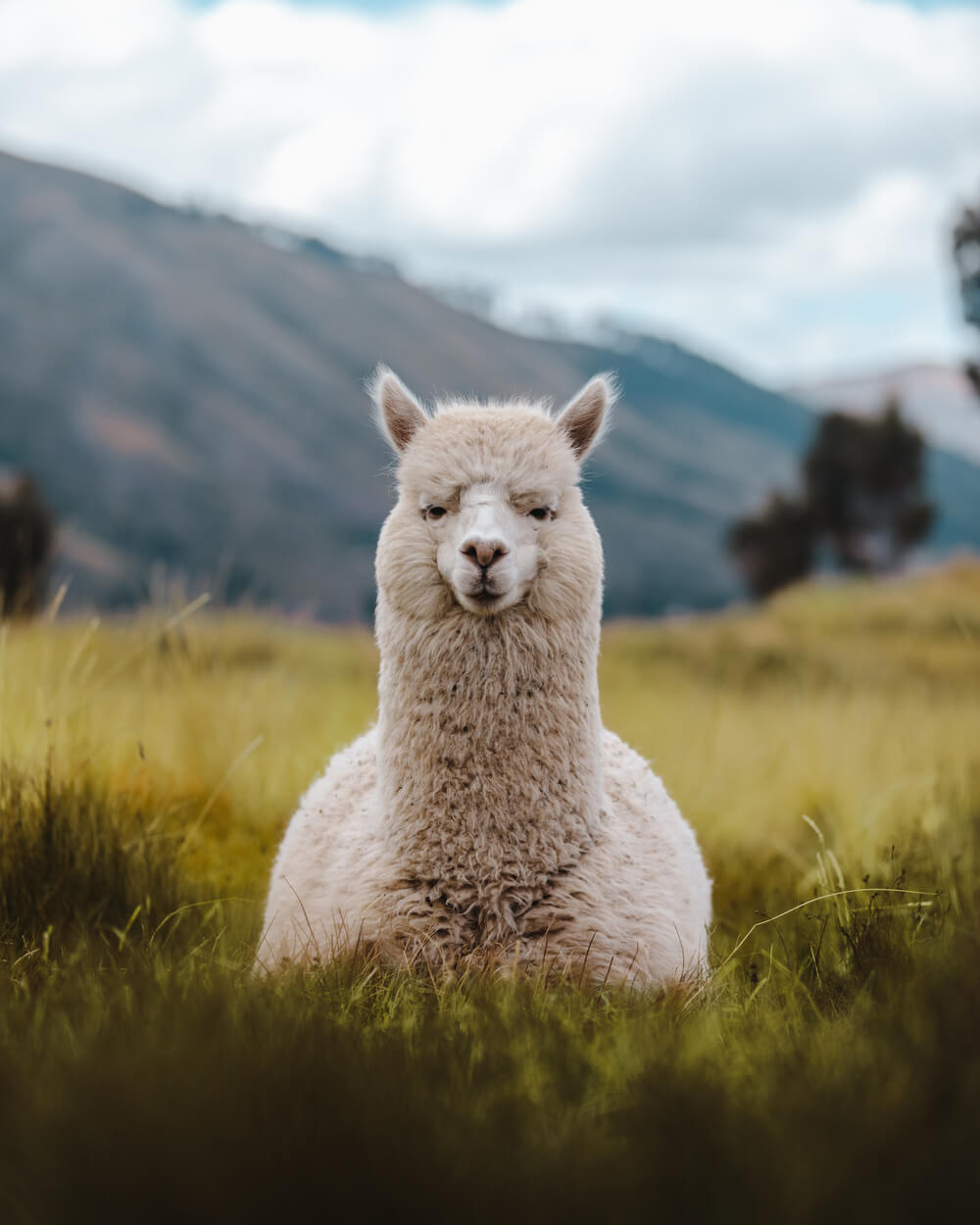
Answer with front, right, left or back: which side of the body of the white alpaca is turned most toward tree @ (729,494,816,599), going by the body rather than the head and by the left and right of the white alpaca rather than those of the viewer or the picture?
back

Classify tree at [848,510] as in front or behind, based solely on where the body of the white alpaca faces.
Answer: behind

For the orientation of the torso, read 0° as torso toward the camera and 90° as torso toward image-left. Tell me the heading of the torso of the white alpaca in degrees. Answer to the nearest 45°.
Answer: approximately 0°
